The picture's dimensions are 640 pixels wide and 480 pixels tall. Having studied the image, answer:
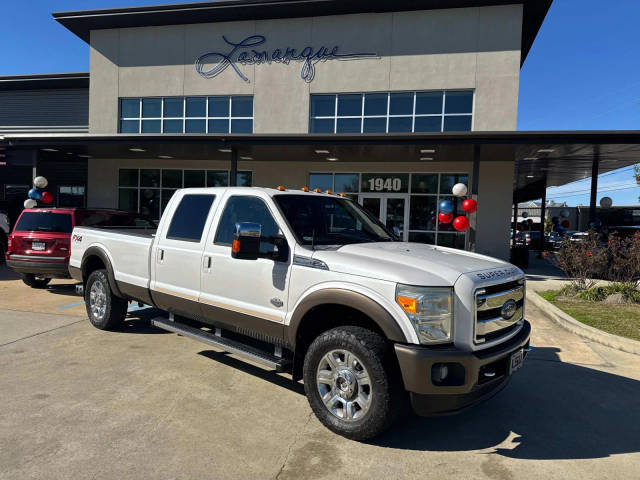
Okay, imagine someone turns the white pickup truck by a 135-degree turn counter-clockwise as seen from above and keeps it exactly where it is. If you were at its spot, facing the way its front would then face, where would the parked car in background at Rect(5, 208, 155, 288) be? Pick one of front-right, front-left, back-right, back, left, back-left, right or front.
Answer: front-left

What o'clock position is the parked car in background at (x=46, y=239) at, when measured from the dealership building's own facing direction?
The parked car in background is roughly at 1 o'clock from the dealership building.

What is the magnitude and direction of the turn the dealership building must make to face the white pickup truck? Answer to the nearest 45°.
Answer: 0° — it already faces it

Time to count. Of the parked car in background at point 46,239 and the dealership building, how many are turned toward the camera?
1

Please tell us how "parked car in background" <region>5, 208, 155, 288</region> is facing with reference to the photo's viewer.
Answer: facing away from the viewer and to the right of the viewer
